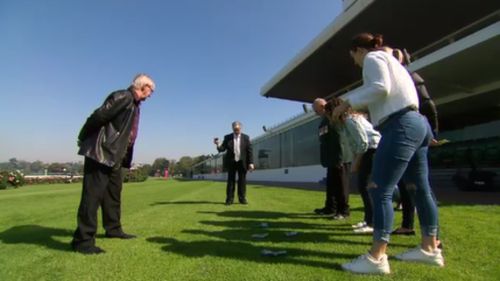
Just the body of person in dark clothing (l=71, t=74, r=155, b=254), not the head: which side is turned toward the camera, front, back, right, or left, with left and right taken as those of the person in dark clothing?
right

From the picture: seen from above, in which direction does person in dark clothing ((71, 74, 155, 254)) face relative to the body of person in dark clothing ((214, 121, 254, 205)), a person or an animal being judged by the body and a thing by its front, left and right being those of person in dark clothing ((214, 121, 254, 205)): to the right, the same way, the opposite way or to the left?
to the left

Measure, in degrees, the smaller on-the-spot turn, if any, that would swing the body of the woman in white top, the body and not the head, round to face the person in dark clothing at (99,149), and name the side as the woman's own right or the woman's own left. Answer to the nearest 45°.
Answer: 0° — they already face them

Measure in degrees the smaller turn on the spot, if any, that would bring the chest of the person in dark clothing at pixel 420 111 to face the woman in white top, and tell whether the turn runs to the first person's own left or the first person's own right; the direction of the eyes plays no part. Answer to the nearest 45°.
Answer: approximately 90° to the first person's own left

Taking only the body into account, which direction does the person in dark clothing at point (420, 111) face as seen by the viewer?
to the viewer's left

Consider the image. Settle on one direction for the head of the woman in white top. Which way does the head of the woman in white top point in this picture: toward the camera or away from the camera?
away from the camera

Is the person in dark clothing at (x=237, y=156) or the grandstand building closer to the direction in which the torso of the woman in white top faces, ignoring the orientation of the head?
the person in dark clothing

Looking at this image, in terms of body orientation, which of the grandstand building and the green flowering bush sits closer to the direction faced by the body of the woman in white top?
the green flowering bush
